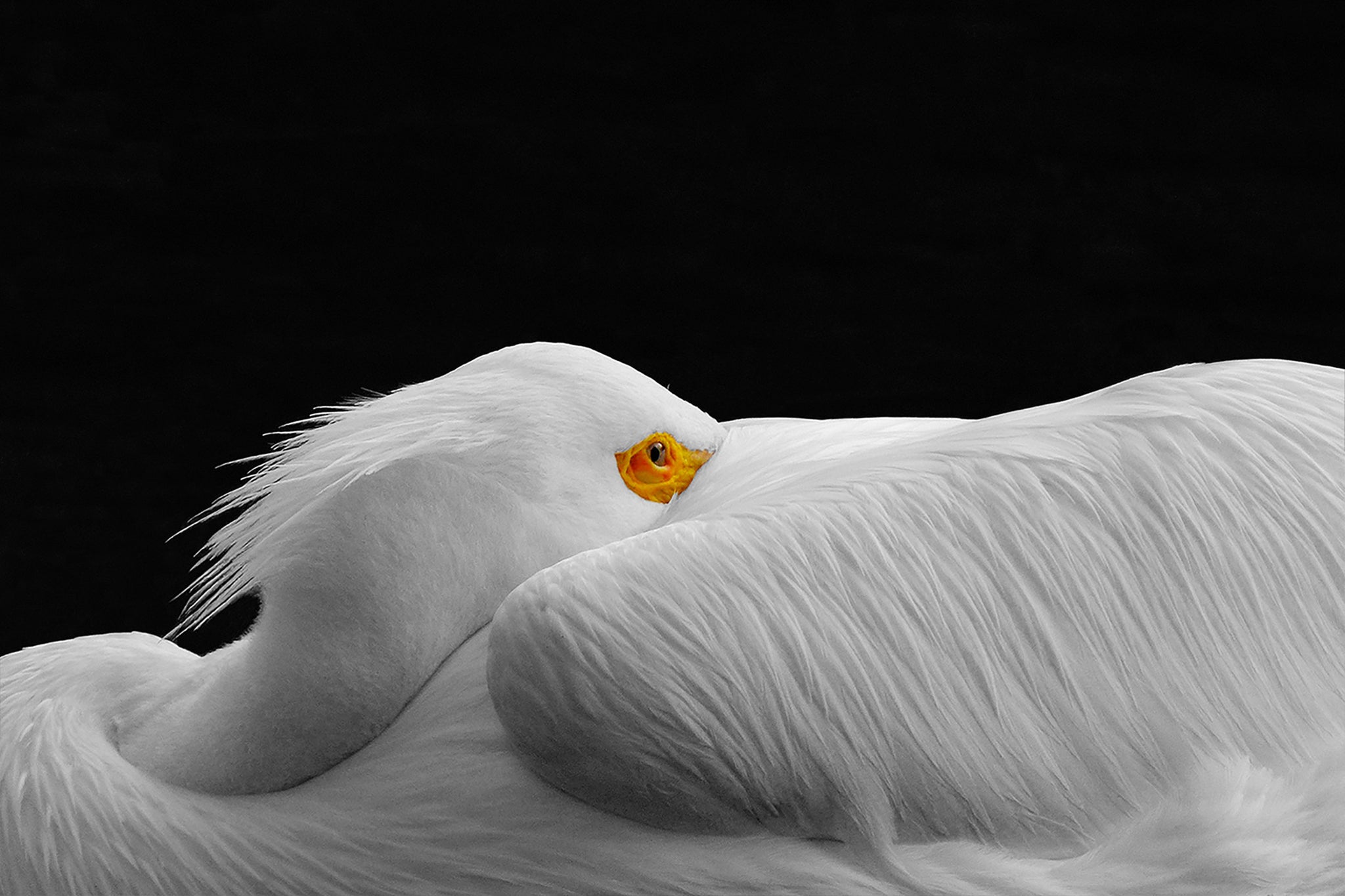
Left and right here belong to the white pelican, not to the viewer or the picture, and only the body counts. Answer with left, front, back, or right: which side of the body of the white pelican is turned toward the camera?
left
